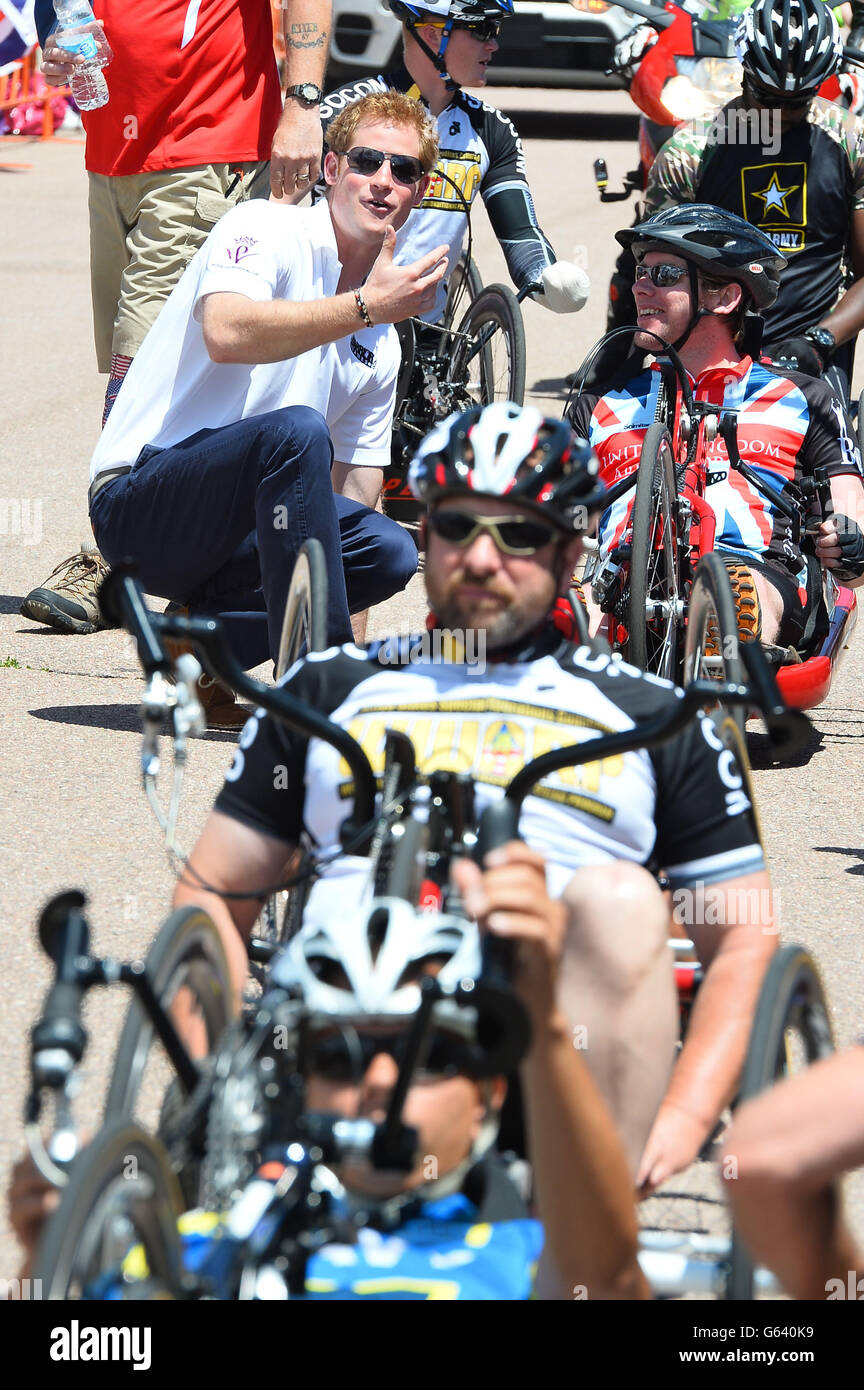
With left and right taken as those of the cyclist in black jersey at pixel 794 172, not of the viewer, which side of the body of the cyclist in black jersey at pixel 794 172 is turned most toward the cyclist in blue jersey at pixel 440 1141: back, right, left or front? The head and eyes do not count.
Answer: front

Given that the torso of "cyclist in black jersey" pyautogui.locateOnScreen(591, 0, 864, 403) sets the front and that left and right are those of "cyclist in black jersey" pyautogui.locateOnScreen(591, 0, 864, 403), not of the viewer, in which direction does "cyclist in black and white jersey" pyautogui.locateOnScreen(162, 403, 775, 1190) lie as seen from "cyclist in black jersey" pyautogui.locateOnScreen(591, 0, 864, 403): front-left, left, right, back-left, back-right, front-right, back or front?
front

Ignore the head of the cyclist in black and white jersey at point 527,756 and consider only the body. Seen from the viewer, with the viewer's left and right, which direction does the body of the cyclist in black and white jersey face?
facing the viewer

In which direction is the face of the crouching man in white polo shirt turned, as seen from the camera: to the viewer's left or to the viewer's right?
to the viewer's right

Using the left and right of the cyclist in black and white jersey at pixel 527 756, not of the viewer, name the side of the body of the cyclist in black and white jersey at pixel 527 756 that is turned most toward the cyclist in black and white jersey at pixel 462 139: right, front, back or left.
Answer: back

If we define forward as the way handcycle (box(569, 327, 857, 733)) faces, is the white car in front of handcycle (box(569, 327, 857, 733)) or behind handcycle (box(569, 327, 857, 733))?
behind

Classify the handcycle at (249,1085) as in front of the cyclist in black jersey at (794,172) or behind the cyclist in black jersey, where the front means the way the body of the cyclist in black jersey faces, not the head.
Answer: in front

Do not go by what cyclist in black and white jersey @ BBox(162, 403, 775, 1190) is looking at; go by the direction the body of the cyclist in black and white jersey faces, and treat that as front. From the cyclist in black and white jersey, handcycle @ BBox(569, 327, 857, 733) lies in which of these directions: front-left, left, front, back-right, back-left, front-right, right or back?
back

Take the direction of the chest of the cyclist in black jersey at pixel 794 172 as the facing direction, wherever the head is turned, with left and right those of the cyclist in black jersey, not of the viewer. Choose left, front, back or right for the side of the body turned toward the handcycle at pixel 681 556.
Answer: front

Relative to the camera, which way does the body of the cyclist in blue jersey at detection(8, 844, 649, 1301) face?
toward the camera

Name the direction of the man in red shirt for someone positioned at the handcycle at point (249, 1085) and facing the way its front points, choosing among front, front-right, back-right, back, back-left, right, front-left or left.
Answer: back-right

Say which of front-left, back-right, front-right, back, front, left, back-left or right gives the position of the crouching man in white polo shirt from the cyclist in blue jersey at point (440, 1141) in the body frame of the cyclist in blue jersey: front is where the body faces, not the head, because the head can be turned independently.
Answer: back
